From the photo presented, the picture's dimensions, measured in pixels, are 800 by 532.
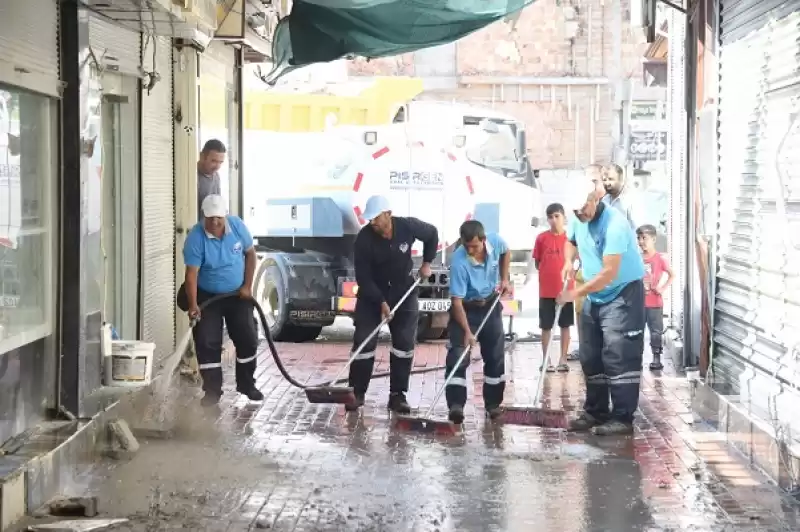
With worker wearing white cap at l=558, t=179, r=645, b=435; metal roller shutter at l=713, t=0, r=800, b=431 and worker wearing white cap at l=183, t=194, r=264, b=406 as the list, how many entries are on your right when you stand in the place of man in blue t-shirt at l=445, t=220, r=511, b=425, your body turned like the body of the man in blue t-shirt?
1

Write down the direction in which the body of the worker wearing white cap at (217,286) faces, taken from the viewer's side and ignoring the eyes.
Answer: toward the camera

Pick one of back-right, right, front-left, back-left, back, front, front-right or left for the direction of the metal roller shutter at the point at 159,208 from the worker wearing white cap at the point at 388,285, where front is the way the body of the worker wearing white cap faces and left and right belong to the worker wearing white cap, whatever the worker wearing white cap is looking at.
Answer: right

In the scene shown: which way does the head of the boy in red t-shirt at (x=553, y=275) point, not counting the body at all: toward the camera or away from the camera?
toward the camera

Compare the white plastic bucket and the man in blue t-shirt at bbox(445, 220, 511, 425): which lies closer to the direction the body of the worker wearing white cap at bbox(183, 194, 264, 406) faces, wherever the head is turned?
the white plastic bucket

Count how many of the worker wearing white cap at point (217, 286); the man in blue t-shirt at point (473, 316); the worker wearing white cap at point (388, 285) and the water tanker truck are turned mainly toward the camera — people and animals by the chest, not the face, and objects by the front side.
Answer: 3

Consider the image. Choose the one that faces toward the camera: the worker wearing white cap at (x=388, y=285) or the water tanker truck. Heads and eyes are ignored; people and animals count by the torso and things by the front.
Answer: the worker wearing white cap

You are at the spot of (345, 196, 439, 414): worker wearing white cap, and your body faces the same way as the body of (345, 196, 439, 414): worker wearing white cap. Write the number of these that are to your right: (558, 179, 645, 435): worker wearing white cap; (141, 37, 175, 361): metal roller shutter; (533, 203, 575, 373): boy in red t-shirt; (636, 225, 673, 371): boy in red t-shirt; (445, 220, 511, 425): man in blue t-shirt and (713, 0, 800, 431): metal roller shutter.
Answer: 1

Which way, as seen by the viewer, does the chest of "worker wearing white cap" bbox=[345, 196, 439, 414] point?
toward the camera

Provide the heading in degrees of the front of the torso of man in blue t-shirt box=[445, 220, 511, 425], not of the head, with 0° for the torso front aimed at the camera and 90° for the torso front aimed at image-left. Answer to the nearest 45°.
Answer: approximately 0°

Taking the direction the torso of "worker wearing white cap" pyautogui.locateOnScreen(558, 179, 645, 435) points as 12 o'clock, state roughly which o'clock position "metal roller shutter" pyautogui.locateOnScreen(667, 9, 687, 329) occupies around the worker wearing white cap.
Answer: The metal roller shutter is roughly at 5 o'clock from the worker wearing white cap.

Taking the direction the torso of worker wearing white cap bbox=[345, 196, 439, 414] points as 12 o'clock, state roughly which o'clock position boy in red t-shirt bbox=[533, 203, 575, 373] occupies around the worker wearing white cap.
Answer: The boy in red t-shirt is roughly at 7 o'clock from the worker wearing white cap.

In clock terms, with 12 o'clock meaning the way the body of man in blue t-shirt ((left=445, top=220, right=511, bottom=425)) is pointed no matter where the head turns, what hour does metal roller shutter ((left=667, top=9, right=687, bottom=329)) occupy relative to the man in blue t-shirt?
The metal roller shutter is roughly at 7 o'clock from the man in blue t-shirt.

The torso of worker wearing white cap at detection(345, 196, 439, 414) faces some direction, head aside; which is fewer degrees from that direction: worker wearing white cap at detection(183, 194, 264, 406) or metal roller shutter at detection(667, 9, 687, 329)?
the worker wearing white cap

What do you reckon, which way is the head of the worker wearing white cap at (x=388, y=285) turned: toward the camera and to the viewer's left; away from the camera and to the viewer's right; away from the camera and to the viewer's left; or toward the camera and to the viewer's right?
toward the camera and to the viewer's left

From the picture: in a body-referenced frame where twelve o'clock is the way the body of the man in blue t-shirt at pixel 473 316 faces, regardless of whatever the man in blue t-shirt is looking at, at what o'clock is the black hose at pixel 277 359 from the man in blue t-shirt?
The black hose is roughly at 4 o'clock from the man in blue t-shirt.

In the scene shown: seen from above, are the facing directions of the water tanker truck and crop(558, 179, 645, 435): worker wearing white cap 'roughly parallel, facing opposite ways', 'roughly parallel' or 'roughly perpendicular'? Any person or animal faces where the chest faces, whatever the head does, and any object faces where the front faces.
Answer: roughly perpendicular

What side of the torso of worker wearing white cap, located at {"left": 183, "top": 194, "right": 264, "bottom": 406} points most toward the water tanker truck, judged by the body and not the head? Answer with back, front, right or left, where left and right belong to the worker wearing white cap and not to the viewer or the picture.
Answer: back
